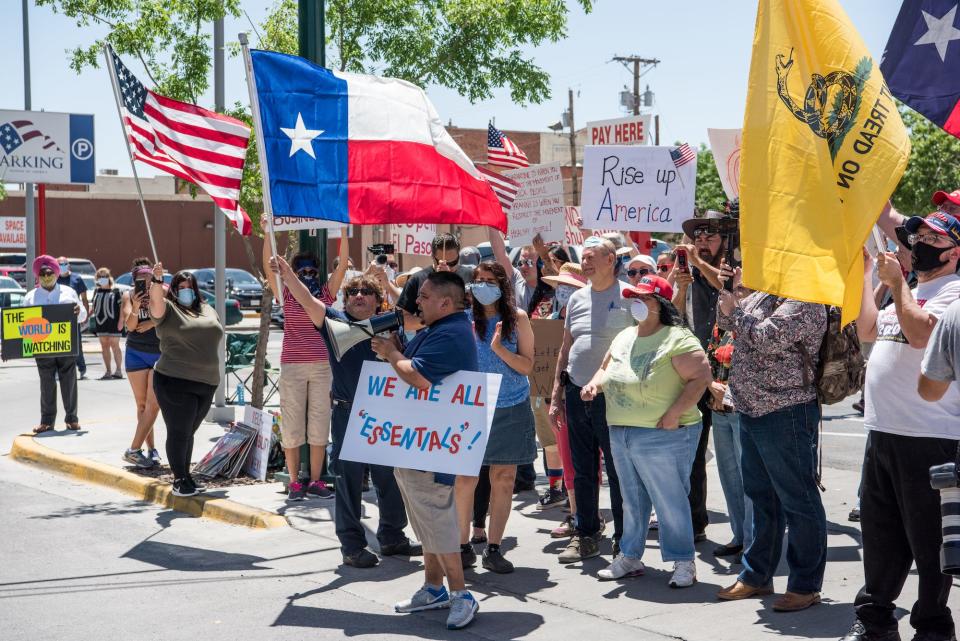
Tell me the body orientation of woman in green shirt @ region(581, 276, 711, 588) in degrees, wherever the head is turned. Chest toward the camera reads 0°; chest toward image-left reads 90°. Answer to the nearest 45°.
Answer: approximately 45°

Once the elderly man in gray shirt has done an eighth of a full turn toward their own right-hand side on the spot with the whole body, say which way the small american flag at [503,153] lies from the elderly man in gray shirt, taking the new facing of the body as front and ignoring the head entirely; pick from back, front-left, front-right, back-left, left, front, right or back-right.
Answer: right

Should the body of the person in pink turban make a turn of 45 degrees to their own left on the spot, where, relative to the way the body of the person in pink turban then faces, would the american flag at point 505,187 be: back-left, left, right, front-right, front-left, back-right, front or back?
front

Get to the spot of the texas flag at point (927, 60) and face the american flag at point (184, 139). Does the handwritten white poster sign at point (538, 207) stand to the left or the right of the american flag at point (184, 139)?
right

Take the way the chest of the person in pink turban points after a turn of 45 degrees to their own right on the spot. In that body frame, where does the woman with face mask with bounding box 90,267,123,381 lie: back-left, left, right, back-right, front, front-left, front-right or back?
back-right

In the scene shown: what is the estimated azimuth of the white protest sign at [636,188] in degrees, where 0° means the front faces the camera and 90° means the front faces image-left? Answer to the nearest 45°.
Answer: approximately 0°

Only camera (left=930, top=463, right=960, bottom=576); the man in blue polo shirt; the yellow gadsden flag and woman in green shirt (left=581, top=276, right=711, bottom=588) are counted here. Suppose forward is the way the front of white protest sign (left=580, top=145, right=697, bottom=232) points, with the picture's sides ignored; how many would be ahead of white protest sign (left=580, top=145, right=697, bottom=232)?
4

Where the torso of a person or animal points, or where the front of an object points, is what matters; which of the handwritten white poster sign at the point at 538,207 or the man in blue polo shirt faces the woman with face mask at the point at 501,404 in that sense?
the handwritten white poster sign

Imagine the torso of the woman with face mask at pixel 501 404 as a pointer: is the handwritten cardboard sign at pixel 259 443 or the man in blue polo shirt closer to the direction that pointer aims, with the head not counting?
the man in blue polo shirt

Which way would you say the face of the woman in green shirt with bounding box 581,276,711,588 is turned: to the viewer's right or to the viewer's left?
to the viewer's left

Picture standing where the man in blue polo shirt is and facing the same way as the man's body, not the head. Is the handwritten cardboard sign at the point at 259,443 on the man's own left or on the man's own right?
on the man's own right

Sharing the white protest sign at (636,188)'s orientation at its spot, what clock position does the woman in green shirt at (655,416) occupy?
The woman in green shirt is roughly at 12 o'clock from the white protest sign.

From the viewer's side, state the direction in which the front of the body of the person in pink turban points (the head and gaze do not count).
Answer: toward the camera

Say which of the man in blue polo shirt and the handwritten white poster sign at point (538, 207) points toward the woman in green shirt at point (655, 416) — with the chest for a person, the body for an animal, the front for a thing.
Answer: the handwritten white poster sign
